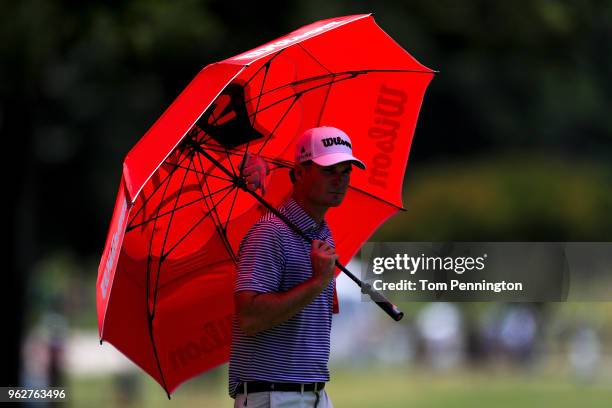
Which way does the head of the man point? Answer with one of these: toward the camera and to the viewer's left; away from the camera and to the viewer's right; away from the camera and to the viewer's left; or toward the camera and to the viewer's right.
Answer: toward the camera and to the viewer's right

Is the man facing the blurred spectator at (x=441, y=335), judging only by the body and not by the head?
no

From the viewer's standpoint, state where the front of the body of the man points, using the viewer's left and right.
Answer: facing the viewer and to the right of the viewer

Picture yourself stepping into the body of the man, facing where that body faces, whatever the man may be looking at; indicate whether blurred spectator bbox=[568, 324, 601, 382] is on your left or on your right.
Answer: on your left
